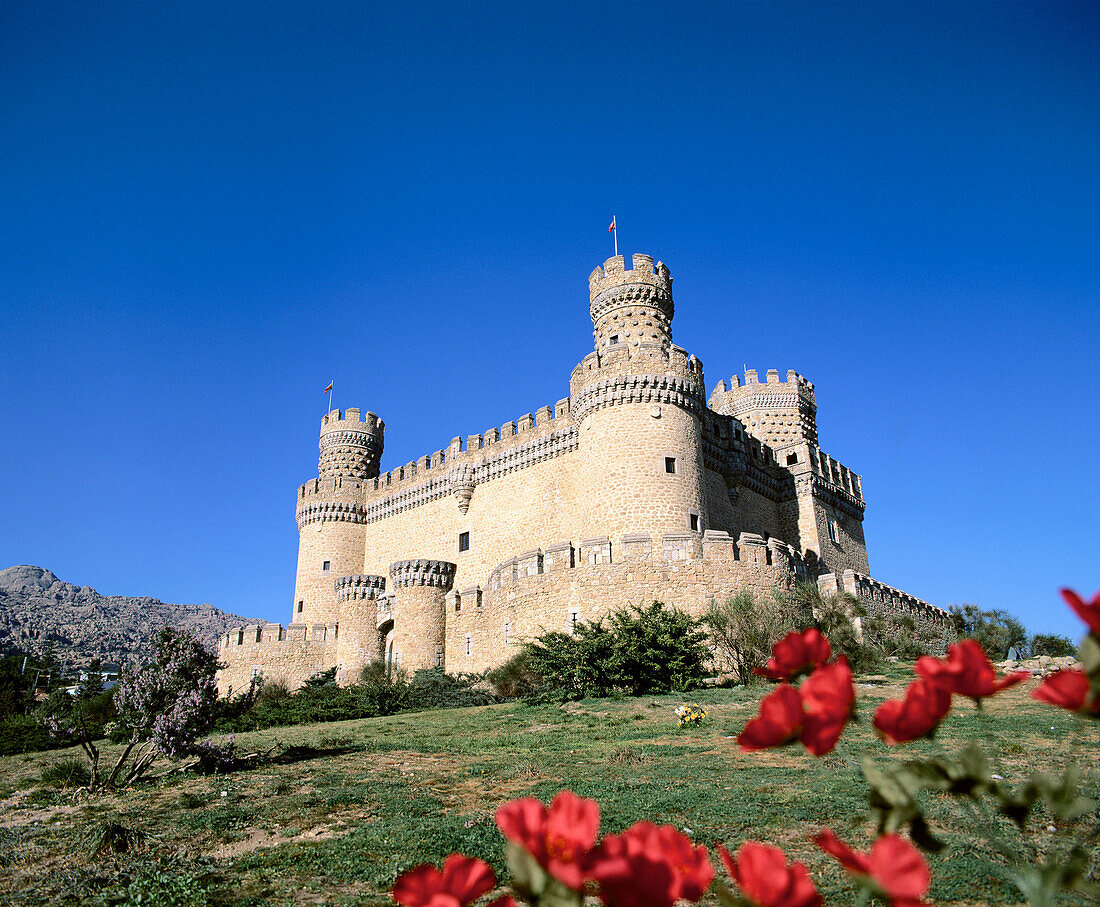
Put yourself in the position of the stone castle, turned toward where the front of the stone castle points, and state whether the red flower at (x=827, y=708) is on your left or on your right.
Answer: on your left

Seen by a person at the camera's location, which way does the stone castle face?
facing the viewer and to the left of the viewer

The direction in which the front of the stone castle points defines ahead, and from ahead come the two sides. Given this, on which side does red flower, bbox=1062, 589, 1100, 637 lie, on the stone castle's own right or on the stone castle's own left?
on the stone castle's own left

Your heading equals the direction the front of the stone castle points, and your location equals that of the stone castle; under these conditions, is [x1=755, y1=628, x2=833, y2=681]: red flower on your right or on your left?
on your left

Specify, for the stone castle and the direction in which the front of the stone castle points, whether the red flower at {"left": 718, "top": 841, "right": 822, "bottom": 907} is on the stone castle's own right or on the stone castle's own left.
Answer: on the stone castle's own left

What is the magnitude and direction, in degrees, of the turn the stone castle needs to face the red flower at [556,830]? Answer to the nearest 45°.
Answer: approximately 45° to its left

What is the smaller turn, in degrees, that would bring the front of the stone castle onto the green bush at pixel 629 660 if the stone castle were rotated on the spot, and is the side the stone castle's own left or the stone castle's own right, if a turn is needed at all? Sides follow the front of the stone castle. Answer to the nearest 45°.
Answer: approximately 45° to the stone castle's own left

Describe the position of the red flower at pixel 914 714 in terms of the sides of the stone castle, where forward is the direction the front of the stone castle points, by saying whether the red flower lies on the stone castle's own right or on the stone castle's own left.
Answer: on the stone castle's own left

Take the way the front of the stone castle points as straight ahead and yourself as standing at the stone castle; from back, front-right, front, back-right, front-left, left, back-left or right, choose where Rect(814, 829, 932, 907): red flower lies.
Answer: front-left

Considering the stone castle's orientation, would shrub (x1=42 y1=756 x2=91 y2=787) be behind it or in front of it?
in front
